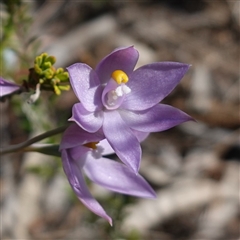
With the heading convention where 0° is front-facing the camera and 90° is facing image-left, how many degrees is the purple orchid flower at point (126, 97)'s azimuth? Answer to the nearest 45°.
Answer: approximately 315°
